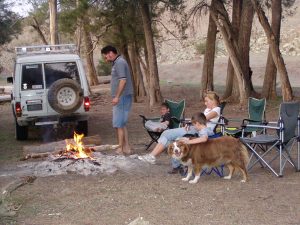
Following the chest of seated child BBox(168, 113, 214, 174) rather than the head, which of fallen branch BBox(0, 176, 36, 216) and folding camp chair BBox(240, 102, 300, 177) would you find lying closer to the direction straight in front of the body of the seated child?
the fallen branch

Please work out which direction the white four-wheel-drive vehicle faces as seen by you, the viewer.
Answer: facing away from the viewer

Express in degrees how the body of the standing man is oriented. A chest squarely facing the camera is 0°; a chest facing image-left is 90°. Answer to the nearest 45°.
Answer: approximately 90°

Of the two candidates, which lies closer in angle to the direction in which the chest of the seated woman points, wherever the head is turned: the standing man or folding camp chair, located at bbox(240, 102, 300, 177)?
the standing man

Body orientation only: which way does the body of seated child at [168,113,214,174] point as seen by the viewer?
to the viewer's left

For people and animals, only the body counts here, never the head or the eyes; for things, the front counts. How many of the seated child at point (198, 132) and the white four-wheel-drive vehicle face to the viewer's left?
1

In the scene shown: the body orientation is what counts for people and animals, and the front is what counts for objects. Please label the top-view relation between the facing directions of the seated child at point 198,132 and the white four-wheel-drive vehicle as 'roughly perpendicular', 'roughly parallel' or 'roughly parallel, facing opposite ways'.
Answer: roughly perpendicular

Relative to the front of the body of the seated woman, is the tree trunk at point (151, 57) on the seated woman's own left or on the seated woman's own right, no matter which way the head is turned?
on the seated woman's own right

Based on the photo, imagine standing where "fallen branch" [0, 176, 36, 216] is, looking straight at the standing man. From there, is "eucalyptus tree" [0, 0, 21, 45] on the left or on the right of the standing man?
left

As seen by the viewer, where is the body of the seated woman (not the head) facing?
to the viewer's left

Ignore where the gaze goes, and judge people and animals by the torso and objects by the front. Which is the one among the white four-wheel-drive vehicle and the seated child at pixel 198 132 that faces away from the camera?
the white four-wheel-drive vehicle

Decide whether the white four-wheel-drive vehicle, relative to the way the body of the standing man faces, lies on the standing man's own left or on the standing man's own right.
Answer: on the standing man's own right
